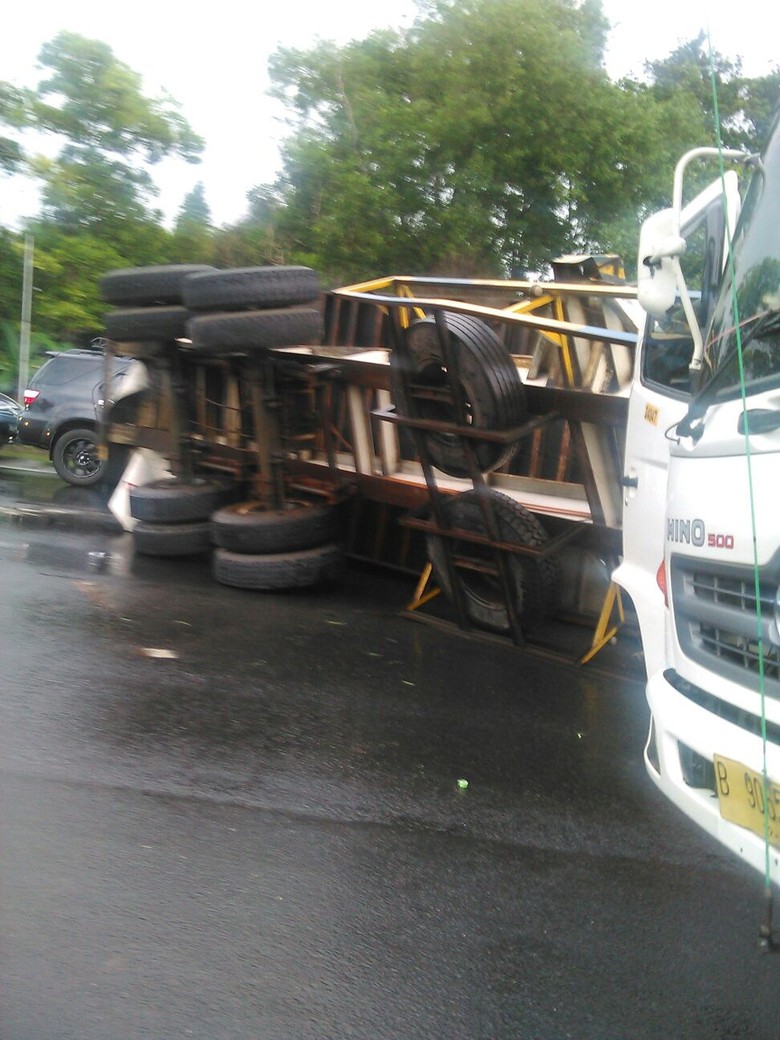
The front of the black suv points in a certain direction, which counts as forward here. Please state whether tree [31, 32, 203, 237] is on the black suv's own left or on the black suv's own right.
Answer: on the black suv's own left

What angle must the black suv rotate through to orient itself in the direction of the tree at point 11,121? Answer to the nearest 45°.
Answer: approximately 90° to its left

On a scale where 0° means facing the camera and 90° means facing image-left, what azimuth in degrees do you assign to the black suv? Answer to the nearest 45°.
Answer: approximately 270°

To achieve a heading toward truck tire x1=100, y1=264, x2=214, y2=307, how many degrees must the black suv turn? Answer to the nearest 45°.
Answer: approximately 90° to its right

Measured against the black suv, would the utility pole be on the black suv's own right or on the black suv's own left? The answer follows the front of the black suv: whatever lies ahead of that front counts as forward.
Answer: on the black suv's own left

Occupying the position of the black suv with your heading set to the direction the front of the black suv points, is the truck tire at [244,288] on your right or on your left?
on your right

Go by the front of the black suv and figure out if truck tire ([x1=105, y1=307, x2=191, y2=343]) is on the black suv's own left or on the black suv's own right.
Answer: on the black suv's own right

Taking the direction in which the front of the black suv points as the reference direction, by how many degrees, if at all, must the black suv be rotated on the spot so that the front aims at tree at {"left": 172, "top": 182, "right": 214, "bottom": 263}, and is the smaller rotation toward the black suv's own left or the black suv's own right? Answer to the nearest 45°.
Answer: approximately 90° to the black suv's own left

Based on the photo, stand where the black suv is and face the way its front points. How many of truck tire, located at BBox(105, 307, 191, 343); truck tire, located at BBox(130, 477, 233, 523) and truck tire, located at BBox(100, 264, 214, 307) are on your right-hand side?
3

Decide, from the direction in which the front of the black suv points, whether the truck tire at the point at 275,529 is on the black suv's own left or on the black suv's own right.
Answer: on the black suv's own right

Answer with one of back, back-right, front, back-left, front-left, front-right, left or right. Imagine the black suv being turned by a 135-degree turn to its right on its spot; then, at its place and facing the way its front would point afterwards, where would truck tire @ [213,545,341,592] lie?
front-left

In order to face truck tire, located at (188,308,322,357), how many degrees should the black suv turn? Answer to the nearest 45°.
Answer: approximately 90° to its right
